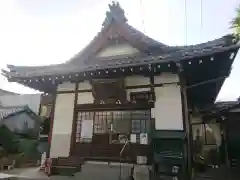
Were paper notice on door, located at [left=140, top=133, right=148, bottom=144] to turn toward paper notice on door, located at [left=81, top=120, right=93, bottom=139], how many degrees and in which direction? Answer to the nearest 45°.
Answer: approximately 90° to its right

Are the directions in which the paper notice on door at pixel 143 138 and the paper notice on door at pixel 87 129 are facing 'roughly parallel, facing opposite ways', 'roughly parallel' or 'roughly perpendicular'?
roughly parallel

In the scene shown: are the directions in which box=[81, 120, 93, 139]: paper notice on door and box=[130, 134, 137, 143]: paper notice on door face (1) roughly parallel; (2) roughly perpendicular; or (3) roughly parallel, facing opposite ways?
roughly parallel

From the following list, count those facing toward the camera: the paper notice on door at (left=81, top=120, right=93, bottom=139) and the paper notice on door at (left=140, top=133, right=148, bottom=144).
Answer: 2

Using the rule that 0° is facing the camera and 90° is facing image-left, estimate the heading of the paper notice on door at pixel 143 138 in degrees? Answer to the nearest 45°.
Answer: approximately 0°

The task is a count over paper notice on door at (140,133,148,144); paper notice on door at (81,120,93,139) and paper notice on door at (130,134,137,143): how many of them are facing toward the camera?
3

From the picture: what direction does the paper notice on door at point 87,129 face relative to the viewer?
toward the camera

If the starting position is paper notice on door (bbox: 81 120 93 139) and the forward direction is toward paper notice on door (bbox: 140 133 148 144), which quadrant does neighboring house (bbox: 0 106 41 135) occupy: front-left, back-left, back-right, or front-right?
back-left

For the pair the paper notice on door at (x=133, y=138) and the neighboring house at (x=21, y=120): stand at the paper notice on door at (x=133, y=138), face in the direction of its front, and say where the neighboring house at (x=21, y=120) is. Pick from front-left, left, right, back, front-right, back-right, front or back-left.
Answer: back-right

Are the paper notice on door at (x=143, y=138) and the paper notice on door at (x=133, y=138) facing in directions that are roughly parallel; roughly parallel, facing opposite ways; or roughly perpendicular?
roughly parallel

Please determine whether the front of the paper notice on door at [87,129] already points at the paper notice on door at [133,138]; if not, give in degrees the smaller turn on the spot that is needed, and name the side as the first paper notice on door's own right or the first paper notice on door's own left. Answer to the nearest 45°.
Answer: approximately 45° to the first paper notice on door's own left
